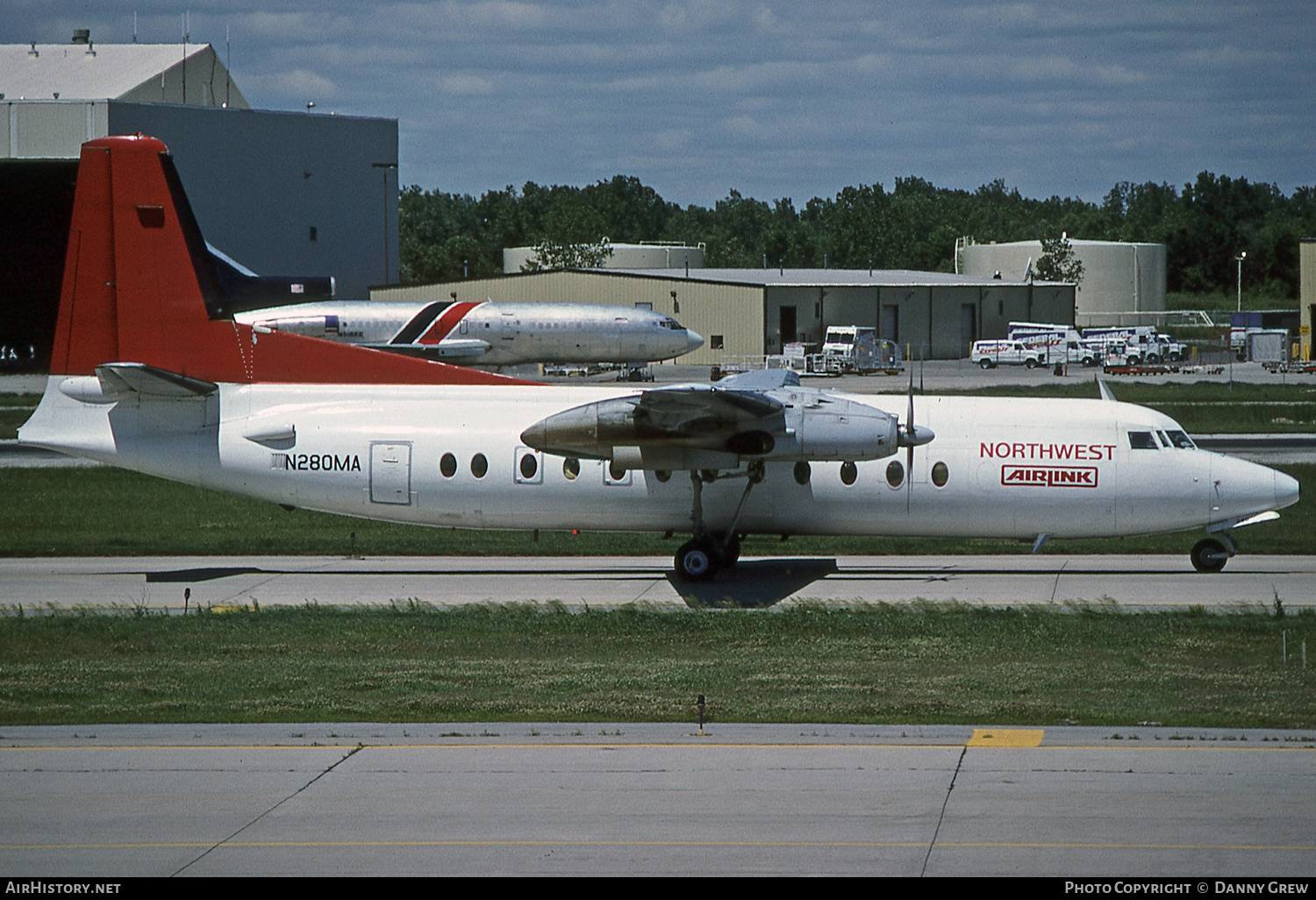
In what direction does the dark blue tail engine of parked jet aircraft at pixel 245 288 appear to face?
to the viewer's right

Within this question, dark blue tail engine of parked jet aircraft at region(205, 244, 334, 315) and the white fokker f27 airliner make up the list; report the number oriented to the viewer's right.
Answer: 2

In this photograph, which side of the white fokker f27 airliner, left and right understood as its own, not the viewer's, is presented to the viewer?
right

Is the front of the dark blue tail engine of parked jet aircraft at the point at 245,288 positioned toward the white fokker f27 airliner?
no

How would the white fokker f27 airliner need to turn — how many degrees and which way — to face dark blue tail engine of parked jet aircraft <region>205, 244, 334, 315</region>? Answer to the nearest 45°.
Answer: approximately 135° to its left

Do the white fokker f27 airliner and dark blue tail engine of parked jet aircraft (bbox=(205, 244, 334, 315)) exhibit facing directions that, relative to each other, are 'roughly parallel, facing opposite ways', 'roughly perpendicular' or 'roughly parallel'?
roughly parallel
